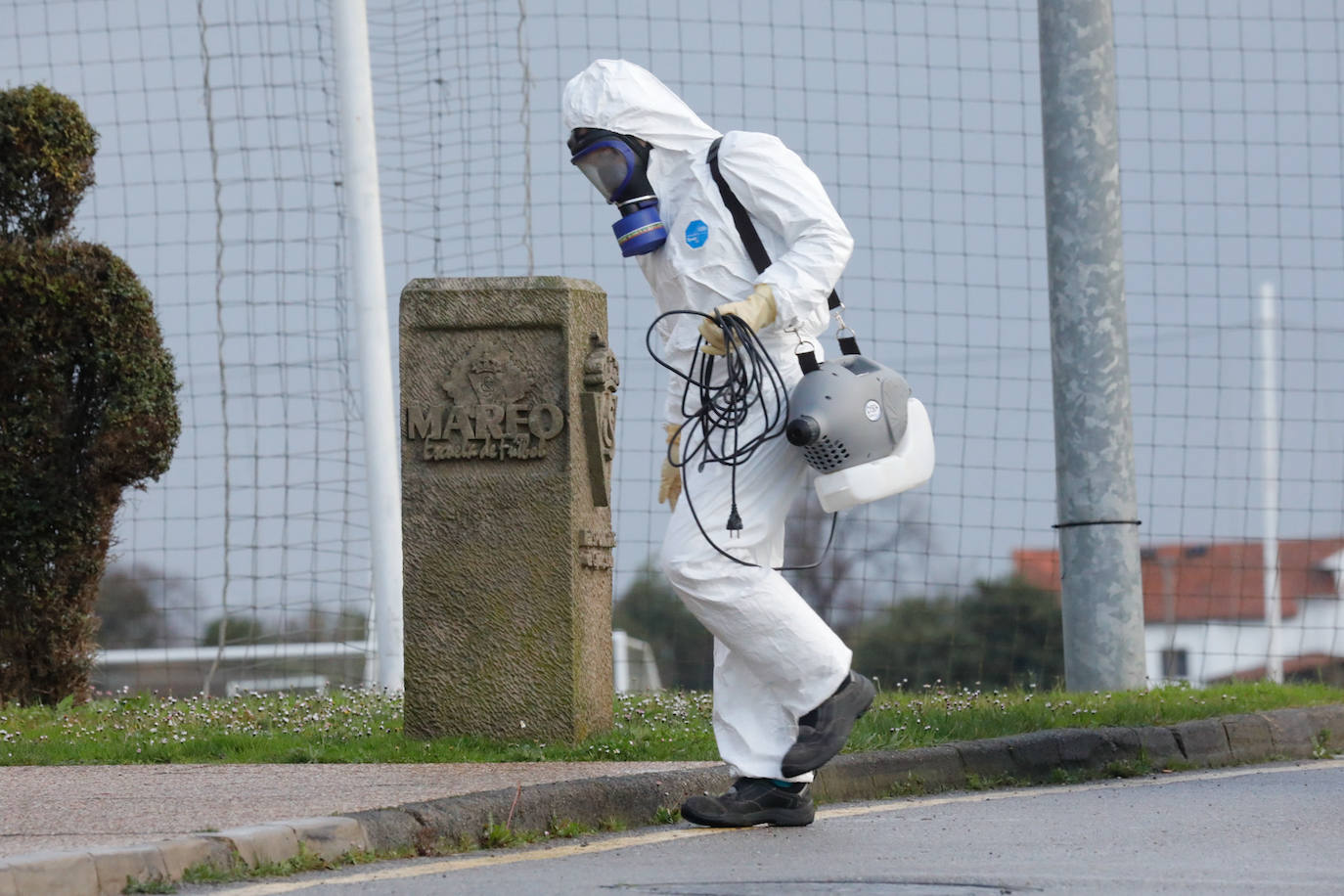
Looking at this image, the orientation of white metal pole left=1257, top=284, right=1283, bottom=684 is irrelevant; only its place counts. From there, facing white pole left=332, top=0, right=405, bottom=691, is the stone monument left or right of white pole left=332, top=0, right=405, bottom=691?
left

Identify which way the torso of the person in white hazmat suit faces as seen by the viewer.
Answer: to the viewer's left

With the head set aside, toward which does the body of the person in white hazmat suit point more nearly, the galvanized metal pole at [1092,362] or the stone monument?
the stone monument

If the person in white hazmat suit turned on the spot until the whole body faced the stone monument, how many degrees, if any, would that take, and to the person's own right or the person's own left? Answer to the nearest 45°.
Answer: approximately 45° to the person's own right

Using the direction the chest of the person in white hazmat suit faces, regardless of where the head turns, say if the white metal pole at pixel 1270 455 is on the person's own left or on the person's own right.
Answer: on the person's own right

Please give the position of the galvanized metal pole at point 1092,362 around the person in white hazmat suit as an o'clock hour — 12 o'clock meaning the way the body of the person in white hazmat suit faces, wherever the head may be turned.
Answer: The galvanized metal pole is roughly at 4 o'clock from the person in white hazmat suit.

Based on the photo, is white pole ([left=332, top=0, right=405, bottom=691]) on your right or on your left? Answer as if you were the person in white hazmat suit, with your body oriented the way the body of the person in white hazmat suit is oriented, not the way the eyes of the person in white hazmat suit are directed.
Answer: on your right
